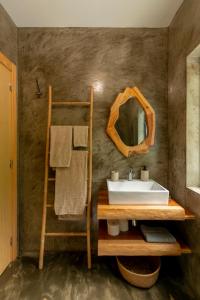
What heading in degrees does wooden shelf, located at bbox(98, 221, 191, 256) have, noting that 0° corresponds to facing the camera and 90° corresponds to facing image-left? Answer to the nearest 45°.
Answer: approximately 0°

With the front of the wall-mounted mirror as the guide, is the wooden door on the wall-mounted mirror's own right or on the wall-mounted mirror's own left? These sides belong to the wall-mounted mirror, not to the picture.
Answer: on the wall-mounted mirror's own right

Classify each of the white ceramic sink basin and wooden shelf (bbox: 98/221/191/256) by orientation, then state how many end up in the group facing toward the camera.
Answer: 2

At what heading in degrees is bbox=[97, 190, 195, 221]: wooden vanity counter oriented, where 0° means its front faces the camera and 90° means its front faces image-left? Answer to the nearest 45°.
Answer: approximately 0°

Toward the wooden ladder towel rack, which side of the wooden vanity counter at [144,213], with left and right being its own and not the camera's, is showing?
right
